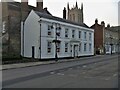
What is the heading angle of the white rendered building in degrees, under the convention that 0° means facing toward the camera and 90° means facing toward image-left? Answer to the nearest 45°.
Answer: approximately 315°

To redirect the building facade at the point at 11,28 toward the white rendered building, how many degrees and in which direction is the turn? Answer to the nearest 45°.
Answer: approximately 45° to its left

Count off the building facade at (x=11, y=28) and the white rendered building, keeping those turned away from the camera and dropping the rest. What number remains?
0

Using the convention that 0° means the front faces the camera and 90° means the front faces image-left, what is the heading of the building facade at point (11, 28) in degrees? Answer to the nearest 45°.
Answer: approximately 315°

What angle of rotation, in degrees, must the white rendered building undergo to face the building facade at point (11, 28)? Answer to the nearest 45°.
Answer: approximately 135° to its right
